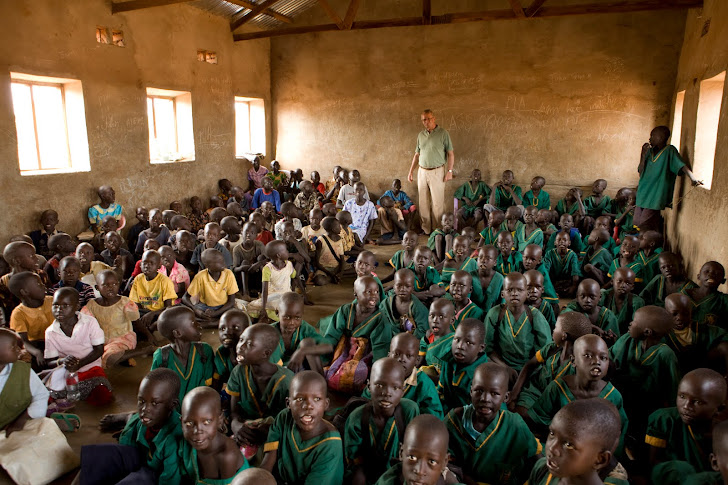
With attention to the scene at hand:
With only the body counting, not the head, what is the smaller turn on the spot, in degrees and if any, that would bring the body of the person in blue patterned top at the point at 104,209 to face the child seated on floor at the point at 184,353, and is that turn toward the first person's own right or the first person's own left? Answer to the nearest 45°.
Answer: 0° — they already face them

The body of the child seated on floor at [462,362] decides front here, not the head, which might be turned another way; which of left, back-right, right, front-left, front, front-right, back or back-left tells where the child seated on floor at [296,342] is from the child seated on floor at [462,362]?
front-right

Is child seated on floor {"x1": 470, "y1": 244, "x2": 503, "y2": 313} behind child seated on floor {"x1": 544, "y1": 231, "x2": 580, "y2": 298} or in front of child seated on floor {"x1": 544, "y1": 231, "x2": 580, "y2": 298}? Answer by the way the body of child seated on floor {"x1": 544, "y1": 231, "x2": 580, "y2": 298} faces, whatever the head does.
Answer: in front

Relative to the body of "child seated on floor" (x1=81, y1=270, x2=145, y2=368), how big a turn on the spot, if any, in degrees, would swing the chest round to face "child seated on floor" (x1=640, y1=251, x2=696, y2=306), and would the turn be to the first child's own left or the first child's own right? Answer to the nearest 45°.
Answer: approximately 45° to the first child's own left

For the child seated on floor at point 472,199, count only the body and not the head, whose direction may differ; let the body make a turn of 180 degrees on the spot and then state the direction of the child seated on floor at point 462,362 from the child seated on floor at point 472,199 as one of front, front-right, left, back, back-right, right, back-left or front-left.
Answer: back

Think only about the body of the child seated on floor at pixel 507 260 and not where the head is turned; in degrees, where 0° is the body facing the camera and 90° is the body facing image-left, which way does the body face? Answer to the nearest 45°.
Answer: approximately 0°

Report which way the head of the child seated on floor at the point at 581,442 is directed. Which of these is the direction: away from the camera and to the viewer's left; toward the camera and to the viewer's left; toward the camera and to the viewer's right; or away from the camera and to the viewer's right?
toward the camera and to the viewer's left

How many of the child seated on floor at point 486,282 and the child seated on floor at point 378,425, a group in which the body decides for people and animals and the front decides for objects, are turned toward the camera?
2

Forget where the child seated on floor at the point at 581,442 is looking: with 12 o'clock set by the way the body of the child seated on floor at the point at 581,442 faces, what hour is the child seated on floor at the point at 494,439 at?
the child seated on floor at the point at 494,439 is roughly at 3 o'clock from the child seated on floor at the point at 581,442.

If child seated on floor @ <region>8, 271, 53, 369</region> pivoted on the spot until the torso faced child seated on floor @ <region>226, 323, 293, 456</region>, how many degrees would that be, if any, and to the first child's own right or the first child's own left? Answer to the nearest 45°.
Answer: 0° — they already face them

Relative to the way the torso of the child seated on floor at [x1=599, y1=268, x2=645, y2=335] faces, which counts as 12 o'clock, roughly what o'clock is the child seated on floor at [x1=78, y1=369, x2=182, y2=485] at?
the child seated on floor at [x1=78, y1=369, x2=182, y2=485] is roughly at 1 o'clock from the child seated on floor at [x1=599, y1=268, x2=645, y2=335].

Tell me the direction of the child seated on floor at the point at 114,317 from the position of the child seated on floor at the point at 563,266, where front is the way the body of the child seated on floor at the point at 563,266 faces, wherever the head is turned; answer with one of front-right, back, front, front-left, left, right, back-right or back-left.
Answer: front-right

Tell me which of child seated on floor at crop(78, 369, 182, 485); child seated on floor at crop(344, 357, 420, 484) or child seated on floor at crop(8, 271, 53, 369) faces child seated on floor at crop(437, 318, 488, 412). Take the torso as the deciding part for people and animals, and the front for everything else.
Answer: child seated on floor at crop(8, 271, 53, 369)

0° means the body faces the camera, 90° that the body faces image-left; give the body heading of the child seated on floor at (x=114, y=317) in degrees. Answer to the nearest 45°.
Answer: approximately 0°
